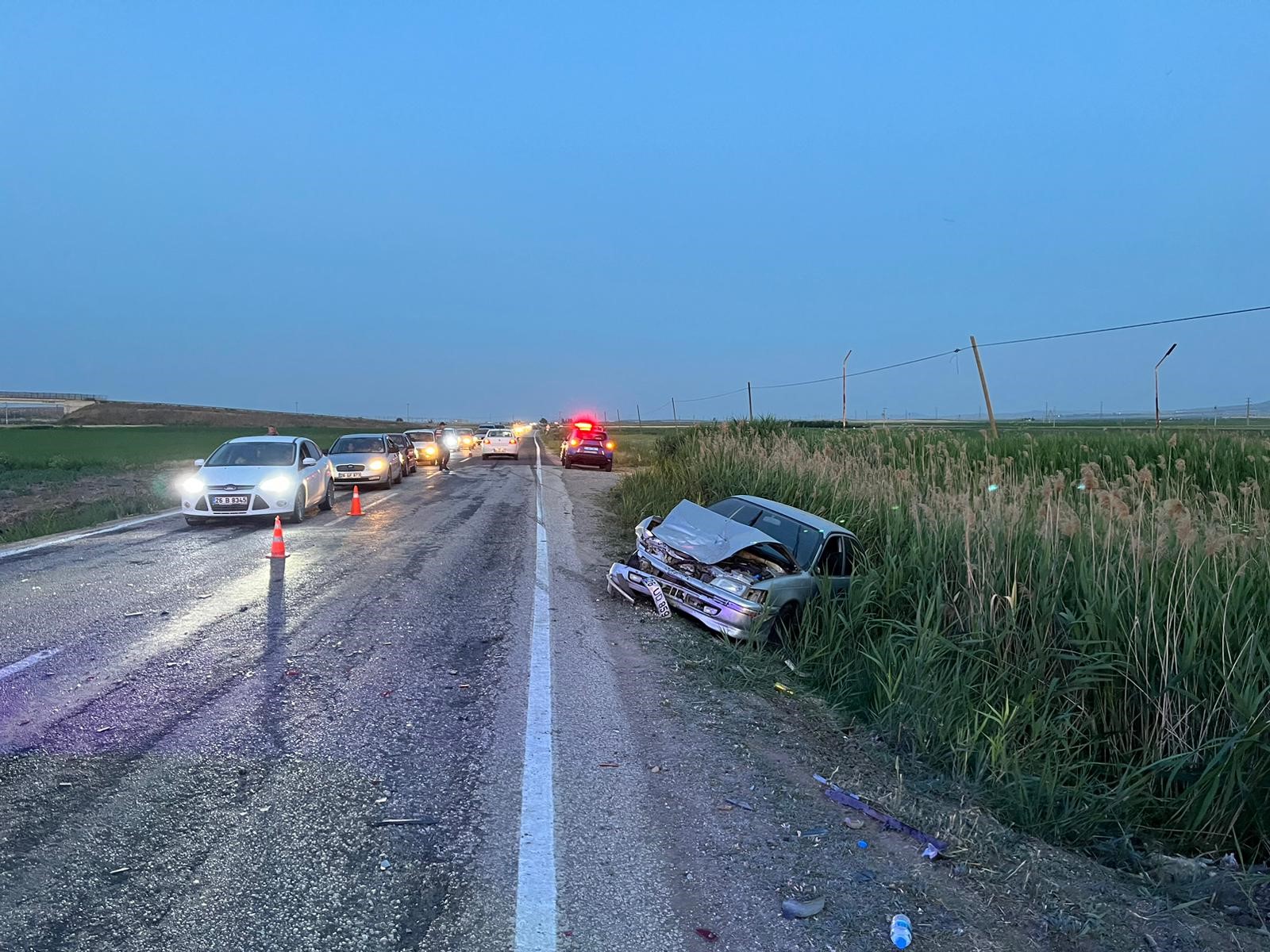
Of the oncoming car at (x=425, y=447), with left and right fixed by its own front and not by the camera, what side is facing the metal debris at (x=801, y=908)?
front

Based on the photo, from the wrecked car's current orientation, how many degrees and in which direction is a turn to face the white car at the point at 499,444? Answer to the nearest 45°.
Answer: approximately 135° to its right

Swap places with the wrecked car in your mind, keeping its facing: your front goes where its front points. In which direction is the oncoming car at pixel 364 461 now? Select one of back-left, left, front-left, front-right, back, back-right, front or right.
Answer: right

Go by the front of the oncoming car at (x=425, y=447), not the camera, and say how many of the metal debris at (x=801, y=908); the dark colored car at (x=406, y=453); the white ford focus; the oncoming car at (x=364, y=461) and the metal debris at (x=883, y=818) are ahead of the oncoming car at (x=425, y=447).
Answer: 5

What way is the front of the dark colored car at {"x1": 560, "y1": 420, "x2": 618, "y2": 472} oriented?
away from the camera

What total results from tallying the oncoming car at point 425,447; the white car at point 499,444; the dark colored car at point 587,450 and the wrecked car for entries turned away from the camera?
2

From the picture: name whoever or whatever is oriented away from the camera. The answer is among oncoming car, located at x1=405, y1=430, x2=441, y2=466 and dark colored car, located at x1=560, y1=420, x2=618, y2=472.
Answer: the dark colored car

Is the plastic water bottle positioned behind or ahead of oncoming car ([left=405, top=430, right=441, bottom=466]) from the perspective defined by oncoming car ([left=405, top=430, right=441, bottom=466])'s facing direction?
ahead

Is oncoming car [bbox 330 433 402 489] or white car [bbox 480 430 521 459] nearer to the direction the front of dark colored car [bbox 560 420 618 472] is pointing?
the white car

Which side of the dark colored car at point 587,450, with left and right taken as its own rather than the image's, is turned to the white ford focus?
back

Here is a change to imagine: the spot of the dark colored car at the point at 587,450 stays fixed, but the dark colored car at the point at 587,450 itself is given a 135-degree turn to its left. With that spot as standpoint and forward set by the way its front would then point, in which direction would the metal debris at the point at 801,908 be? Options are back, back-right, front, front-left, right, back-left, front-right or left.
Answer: front-left

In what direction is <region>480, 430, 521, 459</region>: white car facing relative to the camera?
away from the camera

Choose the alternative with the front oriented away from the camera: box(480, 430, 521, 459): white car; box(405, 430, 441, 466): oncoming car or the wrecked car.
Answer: the white car

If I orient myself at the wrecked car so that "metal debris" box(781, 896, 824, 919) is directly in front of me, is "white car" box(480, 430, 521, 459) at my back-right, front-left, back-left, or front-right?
back-right

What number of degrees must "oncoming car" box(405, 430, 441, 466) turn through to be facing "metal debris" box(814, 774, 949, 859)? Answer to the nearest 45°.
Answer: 0° — it already faces it
